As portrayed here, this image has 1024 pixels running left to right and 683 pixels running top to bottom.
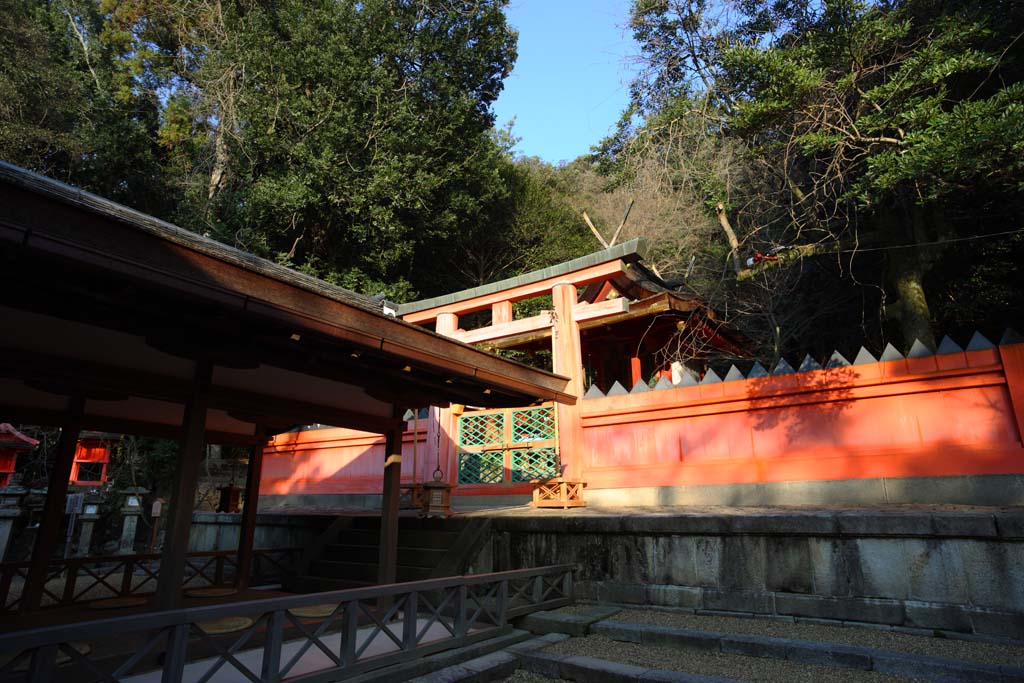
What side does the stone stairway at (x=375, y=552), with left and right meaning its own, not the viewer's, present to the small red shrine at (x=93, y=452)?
right

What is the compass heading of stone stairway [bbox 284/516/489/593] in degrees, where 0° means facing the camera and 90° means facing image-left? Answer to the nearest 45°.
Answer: approximately 45°

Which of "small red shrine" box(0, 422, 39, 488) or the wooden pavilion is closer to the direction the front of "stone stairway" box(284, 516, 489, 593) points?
the wooden pavilion

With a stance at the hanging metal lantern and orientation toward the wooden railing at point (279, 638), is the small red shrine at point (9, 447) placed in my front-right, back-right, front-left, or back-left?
back-right

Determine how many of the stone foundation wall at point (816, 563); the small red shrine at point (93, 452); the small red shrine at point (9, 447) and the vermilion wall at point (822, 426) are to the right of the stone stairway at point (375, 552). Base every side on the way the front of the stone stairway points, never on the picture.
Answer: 2

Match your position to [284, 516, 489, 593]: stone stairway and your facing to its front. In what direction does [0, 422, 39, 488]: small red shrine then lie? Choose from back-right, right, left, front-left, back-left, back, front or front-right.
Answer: right

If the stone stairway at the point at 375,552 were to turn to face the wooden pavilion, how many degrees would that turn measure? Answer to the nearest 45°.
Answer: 0° — it already faces it

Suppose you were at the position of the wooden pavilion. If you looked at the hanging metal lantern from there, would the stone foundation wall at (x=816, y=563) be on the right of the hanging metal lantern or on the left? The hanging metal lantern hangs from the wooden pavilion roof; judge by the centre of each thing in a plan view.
right

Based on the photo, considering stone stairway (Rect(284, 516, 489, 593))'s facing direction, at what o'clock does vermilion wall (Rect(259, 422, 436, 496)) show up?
The vermilion wall is roughly at 4 o'clock from the stone stairway.

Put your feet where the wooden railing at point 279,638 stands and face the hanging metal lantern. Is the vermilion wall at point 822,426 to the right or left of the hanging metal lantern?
right

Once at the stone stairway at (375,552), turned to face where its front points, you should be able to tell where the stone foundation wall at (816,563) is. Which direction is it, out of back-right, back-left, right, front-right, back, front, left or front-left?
left

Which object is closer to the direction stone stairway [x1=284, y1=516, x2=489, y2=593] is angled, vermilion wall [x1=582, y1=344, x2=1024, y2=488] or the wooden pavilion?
the wooden pavilion
